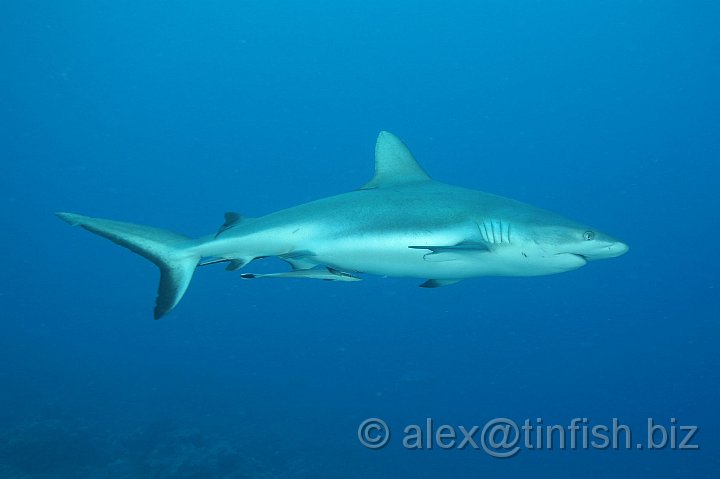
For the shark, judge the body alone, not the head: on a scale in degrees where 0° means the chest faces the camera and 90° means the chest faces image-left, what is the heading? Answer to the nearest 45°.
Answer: approximately 270°
